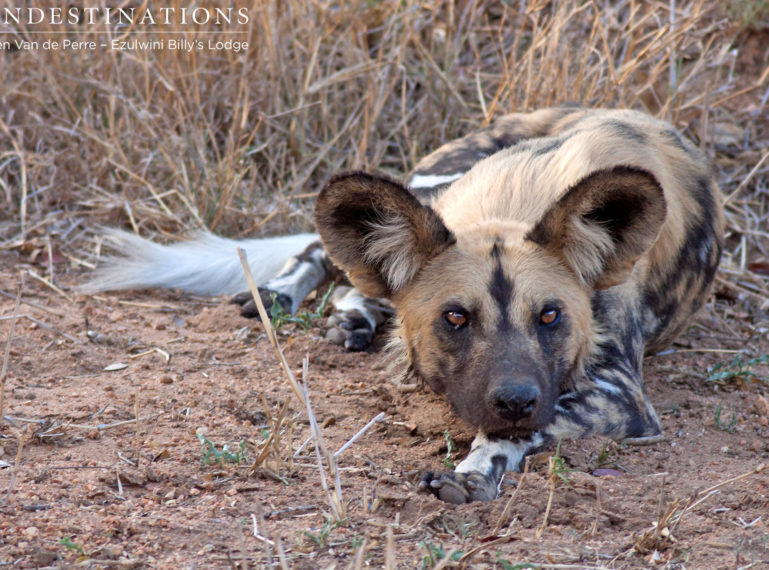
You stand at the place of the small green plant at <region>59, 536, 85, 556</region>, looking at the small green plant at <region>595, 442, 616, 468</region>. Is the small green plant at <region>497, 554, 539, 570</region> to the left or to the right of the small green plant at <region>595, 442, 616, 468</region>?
right

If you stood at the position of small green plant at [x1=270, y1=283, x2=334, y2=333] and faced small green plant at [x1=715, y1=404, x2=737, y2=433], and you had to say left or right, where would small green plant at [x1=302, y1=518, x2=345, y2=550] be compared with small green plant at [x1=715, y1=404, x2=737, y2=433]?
right

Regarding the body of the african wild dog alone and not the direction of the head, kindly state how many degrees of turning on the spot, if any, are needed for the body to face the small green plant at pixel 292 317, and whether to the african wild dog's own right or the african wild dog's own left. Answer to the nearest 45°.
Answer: approximately 135° to the african wild dog's own right

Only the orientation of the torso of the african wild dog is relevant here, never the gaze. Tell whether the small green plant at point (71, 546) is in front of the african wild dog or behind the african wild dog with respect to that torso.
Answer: in front

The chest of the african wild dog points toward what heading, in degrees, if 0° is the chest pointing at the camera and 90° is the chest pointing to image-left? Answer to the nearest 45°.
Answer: approximately 0°

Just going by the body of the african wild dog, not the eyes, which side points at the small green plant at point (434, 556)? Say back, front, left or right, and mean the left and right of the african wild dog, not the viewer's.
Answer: front

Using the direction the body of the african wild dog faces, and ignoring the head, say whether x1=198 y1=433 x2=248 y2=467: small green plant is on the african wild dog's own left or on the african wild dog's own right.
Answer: on the african wild dog's own right

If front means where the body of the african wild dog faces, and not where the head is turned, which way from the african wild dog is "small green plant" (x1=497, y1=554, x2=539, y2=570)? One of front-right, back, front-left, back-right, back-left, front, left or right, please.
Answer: front

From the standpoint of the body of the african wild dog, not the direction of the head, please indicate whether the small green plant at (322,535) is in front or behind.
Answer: in front

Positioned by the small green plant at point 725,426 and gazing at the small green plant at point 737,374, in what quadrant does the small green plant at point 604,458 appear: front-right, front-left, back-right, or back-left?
back-left

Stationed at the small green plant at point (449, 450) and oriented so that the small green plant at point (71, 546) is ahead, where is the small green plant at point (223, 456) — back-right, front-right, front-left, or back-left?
front-right
